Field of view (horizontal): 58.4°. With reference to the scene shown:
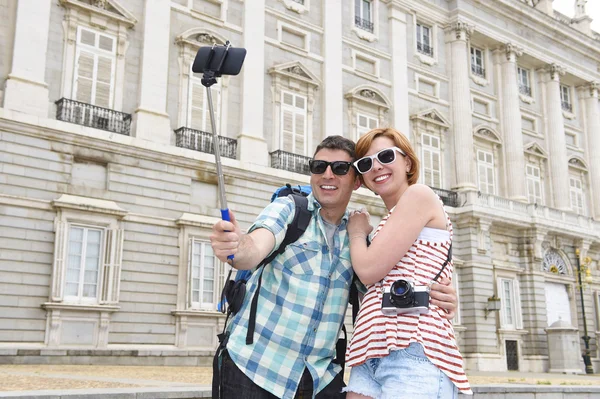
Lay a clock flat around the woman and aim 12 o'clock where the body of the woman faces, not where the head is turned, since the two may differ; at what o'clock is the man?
The man is roughly at 2 o'clock from the woman.

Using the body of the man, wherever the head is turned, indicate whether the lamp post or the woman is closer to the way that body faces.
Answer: the woman

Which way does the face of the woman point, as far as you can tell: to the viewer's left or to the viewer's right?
to the viewer's left

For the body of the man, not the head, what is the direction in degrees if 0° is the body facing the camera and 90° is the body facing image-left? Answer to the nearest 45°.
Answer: approximately 0°

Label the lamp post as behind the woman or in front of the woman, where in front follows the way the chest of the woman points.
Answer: behind

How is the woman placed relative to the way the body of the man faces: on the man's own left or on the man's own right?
on the man's own left

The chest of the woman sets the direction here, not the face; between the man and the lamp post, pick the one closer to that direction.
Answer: the man
